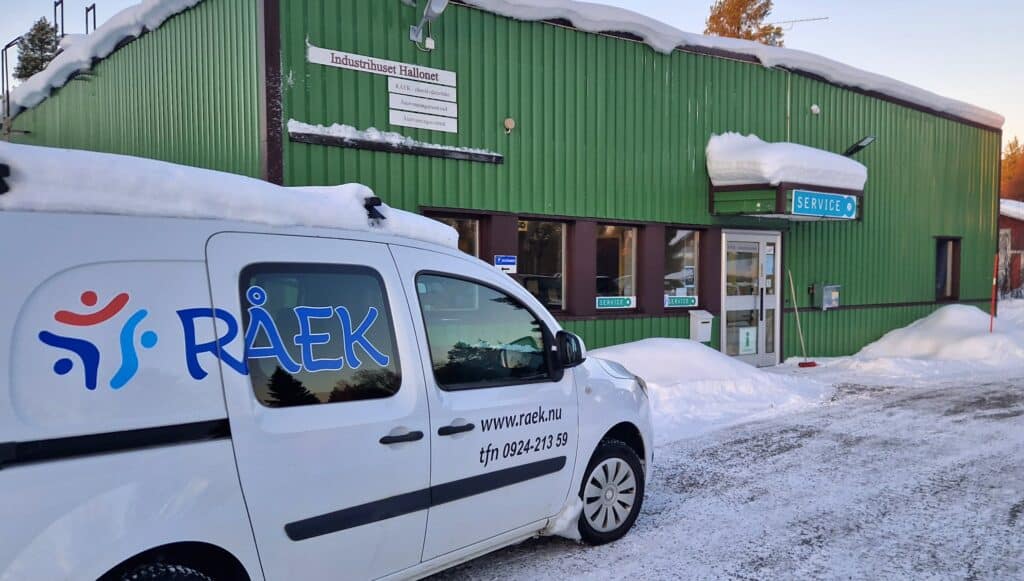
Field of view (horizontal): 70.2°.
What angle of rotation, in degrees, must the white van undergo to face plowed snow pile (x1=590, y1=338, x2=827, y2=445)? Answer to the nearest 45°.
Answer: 0° — it already faces it

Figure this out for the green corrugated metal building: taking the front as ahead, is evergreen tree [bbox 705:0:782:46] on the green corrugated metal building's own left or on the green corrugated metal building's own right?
on the green corrugated metal building's own left

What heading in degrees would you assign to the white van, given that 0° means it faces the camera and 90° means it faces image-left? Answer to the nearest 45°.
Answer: approximately 225°

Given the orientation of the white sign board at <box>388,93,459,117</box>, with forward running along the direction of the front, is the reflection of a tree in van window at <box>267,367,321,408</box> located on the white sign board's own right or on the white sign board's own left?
on the white sign board's own right

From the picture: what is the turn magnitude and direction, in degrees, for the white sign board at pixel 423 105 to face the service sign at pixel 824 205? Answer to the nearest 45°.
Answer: approximately 45° to its left

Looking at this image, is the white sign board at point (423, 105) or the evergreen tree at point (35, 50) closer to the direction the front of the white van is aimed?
the white sign board

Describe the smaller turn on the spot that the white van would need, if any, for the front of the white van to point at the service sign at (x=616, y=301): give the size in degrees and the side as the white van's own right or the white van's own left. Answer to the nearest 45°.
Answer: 0° — it already faces it

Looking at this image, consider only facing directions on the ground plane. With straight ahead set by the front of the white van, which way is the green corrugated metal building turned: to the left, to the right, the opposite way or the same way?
to the right

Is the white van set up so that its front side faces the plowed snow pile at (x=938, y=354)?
yes
